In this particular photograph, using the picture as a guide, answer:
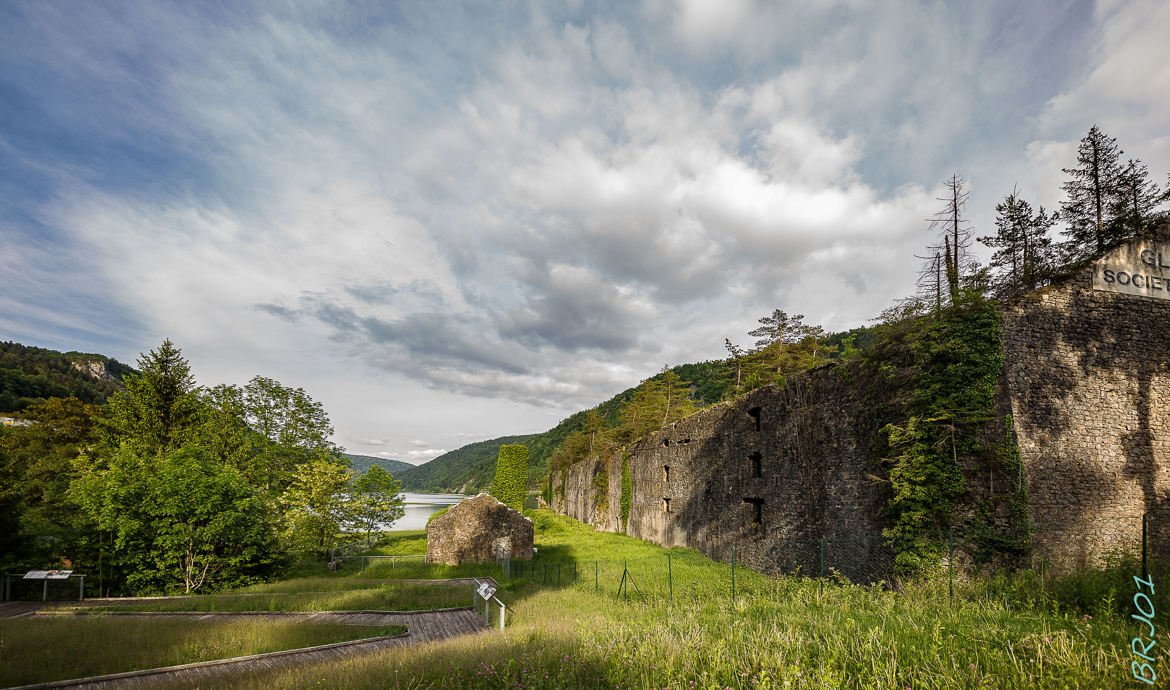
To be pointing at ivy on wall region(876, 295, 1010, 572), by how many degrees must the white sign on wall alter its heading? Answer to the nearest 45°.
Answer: approximately 45° to its right

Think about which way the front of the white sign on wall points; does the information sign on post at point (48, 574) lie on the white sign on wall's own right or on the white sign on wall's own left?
on the white sign on wall's own right

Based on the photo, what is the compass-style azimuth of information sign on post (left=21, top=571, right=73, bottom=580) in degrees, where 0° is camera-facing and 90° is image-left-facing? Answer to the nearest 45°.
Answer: approximately 0°

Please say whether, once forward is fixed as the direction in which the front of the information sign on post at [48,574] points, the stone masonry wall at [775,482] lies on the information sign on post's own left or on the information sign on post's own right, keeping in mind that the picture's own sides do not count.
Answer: on the information sign on post's own left

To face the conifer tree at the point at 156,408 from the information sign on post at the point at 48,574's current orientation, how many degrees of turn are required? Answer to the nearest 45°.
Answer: approximately 180°

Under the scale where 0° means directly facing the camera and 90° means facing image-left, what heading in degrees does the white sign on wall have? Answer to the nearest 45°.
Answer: approximately 0°
